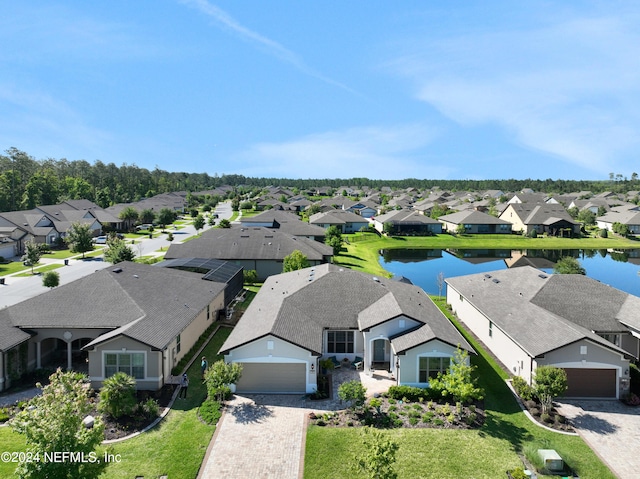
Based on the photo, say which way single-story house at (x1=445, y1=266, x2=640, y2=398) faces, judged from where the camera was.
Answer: facing the viewer and to the right of the viewer

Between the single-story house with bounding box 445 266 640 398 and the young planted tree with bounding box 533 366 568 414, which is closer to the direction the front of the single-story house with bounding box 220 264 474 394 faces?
the young planted tree

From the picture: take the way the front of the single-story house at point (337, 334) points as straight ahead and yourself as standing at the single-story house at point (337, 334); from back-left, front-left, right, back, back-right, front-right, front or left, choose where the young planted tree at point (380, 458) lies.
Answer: front

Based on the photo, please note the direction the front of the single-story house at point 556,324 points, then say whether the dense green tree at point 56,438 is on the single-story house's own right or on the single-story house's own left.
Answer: on the single-story house's own right

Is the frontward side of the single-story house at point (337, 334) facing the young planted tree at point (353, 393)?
yes

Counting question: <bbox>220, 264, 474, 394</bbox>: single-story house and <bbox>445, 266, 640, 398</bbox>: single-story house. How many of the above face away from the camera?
0

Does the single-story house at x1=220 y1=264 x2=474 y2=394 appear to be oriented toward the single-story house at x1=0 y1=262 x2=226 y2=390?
no

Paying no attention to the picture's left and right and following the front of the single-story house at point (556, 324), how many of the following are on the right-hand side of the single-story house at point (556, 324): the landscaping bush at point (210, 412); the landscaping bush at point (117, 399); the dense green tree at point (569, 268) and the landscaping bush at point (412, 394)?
3

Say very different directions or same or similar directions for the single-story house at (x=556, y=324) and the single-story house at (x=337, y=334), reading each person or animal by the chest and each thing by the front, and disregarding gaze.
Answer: same or similar directions

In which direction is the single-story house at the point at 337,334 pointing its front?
toward the camera

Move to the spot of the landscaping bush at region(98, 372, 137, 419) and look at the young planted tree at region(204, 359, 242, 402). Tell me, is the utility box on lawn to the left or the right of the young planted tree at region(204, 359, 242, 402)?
right

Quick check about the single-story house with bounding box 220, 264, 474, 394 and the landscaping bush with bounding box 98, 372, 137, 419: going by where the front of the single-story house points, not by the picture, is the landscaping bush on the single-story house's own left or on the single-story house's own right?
on the single-story house's own right

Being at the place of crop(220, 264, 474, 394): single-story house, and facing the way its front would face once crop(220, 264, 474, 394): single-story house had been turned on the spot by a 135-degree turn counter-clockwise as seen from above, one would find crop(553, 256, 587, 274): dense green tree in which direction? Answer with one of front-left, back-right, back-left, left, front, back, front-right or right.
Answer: front
